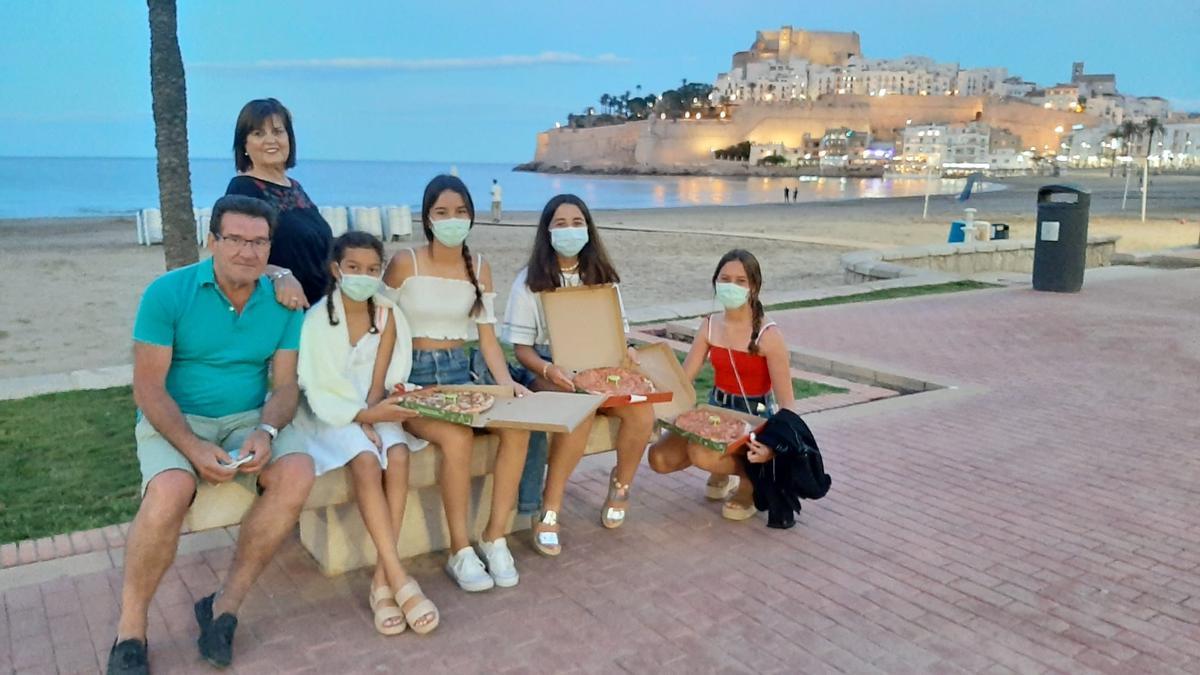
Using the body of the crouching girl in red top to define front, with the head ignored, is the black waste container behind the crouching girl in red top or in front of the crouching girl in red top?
behind

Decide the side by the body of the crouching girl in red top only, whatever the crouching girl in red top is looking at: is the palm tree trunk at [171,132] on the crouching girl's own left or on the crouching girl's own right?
on the crouching girl's own right

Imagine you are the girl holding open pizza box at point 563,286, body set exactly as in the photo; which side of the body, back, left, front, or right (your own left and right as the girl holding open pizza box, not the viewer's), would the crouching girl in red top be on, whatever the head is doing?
left

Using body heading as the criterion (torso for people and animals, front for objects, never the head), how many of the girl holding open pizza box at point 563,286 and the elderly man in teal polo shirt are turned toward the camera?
2

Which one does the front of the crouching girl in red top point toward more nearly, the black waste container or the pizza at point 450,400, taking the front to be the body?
the pizza

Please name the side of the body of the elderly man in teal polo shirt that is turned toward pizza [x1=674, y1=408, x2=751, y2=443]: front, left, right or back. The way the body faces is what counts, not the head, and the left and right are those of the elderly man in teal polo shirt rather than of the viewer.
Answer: left

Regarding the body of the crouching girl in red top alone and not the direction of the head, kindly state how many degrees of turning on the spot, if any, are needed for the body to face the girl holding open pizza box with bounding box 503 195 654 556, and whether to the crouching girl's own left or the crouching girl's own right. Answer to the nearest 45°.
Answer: approximately 45° to the crouching girl's own right

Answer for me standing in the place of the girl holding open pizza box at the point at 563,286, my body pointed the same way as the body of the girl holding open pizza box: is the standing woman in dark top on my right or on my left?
on my right

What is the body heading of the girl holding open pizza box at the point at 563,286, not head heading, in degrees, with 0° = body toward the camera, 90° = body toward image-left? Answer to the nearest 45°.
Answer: approximately 0°
